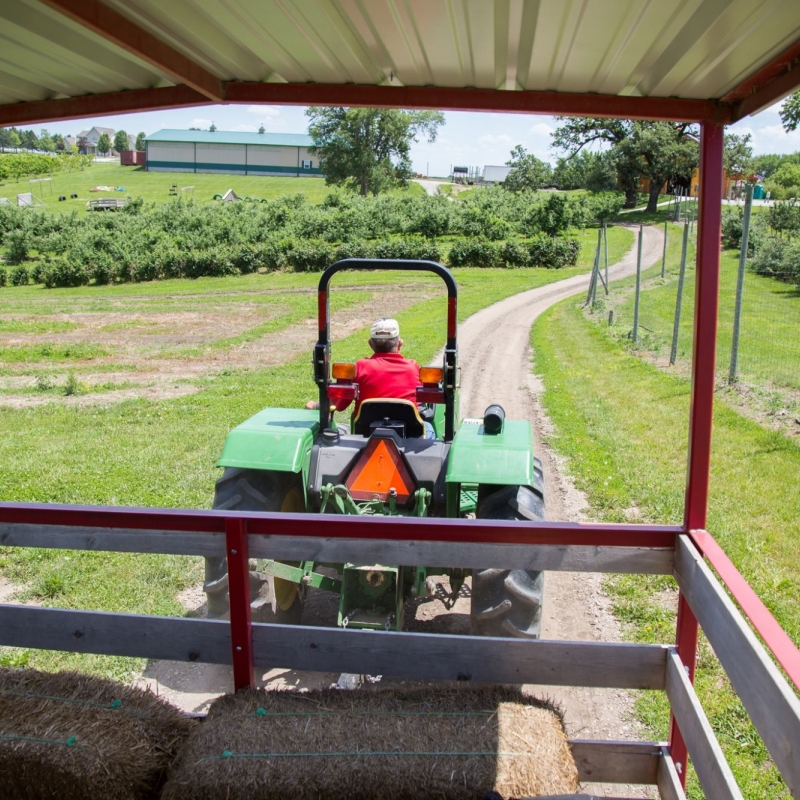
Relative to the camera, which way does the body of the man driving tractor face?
away from the camera

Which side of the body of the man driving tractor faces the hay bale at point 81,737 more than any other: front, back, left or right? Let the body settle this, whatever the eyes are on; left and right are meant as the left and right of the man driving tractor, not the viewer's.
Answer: back

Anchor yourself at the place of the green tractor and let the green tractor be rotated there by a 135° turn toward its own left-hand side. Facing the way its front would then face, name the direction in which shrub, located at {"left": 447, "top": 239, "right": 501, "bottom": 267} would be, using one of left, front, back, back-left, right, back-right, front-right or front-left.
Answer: back-right

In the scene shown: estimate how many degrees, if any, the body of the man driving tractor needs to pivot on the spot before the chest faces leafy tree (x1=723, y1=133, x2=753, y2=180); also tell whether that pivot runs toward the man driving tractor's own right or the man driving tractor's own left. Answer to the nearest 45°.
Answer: approximately 45° to the man driving tractor's own right

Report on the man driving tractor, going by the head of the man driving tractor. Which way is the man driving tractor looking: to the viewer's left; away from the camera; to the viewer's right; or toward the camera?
away from the camera

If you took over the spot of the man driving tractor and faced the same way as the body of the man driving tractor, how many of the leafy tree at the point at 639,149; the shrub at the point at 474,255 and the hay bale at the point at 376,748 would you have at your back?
1

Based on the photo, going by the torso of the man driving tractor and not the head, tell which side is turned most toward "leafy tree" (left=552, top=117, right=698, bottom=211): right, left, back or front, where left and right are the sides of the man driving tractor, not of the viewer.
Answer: front

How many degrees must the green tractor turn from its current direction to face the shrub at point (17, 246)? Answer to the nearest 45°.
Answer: approximately 45° to its left

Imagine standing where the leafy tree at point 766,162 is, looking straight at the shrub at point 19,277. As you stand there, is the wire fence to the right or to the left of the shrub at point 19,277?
left

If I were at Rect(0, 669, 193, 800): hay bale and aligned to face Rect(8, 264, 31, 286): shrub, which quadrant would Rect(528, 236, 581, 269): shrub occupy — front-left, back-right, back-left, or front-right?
front-right

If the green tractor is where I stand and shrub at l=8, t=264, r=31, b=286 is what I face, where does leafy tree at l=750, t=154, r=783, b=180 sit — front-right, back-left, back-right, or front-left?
front-right

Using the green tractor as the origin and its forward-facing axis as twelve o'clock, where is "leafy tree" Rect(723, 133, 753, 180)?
The leafy tree is roughly at 1 o'clock from the green tractor.

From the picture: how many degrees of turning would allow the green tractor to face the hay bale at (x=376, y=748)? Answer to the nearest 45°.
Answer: approximately 180°

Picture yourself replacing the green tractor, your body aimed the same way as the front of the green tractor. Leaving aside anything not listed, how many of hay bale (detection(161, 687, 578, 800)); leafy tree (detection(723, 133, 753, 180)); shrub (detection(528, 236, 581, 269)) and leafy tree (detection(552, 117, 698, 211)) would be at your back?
1

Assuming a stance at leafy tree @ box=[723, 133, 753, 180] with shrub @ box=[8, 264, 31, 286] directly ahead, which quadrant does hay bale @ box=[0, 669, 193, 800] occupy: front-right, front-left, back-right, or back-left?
front-left

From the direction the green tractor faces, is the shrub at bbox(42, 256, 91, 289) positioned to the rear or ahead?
ahead

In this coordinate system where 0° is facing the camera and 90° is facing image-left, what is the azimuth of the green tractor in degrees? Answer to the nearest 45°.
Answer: approximately 180°
